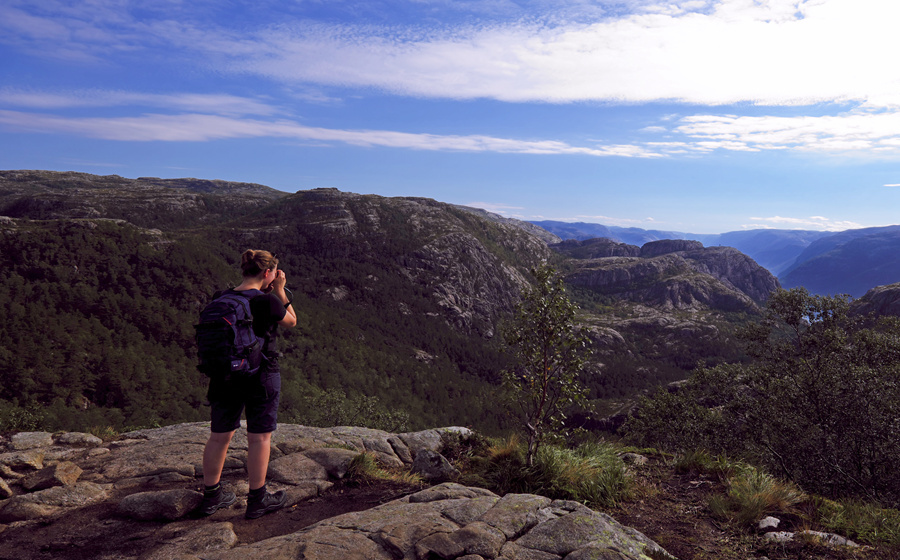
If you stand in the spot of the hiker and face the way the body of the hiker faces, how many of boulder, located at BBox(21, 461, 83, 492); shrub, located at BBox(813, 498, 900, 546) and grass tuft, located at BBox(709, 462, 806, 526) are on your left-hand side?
1

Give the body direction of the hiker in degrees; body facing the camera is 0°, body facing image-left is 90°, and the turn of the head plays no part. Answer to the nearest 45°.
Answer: approximately 225°

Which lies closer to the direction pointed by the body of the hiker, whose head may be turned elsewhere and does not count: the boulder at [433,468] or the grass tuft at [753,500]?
the boulder

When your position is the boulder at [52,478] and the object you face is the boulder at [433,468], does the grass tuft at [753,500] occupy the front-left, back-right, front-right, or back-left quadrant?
front-right

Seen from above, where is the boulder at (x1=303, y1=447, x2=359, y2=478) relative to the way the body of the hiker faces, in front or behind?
in front

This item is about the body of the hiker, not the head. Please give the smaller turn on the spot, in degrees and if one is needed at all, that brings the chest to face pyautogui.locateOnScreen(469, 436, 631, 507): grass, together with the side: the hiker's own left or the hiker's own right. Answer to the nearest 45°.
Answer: approximately 45° to the hiker's own right

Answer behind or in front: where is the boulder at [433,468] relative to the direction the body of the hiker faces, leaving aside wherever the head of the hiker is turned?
in front
